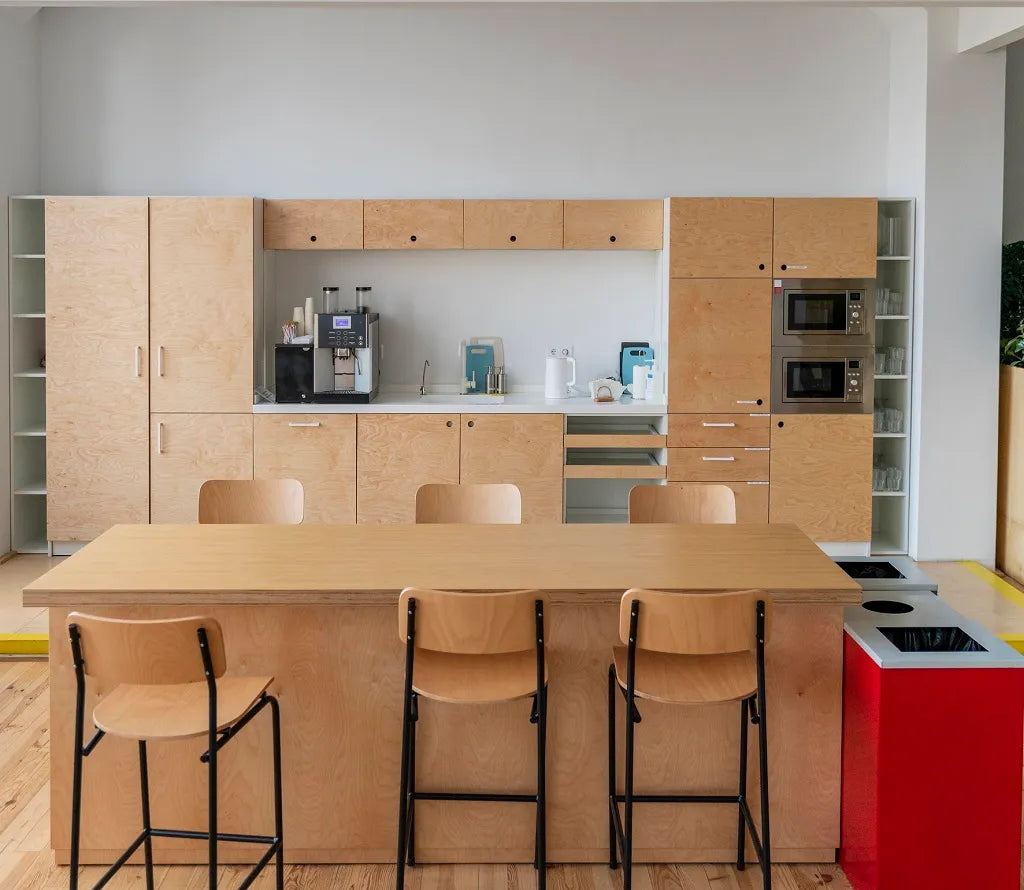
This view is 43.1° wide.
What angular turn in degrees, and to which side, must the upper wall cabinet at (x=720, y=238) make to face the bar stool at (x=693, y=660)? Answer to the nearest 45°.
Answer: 0° — it already faces it

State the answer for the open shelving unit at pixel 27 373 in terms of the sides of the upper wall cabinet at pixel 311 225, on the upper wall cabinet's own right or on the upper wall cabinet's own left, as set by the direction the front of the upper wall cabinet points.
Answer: on the upper wall cabinet's own right

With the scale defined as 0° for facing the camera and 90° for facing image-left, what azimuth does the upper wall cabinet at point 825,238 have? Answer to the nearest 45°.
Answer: approximately 0°

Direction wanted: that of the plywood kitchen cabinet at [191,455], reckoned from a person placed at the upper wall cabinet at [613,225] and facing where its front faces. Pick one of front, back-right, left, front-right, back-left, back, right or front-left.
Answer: right

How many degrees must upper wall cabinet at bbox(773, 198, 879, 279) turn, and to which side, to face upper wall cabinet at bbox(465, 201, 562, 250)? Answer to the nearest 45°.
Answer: approximately 90° to its right

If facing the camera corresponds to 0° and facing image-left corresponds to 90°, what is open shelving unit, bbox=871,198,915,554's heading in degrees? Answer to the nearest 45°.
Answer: approximately 0°

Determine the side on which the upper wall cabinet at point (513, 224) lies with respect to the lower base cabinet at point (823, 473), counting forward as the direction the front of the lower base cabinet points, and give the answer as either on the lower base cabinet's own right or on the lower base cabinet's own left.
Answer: on the lower base cabinet's own right

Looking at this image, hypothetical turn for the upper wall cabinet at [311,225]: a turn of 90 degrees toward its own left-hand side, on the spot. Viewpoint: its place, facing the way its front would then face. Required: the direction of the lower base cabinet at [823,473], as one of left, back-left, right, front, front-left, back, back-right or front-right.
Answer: front

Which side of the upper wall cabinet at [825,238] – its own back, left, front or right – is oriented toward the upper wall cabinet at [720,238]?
right
